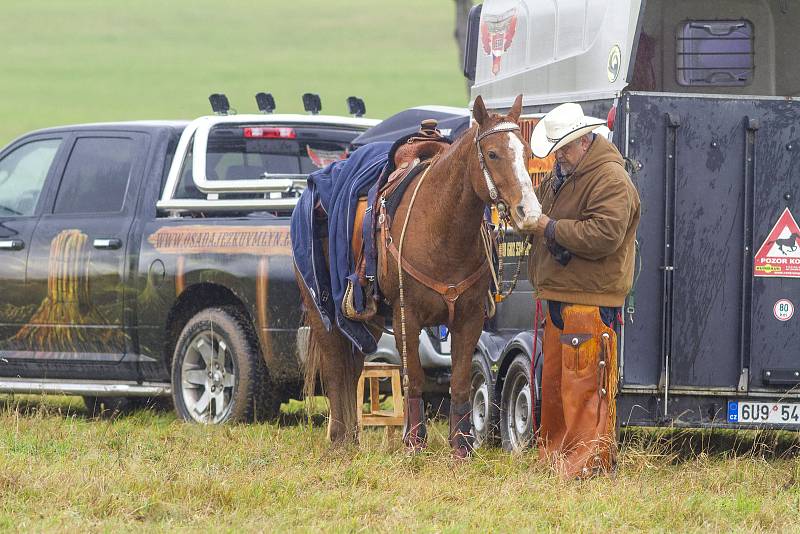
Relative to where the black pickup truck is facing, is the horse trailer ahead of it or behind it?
behind

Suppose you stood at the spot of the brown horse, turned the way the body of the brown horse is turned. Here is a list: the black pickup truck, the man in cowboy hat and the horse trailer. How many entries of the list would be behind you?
1

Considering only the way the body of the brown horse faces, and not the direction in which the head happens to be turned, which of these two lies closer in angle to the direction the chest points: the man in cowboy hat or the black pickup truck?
the man in cowboy hat

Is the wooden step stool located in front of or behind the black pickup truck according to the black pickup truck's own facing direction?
behind

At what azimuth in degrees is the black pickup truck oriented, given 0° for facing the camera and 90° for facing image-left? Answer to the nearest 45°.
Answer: approximately 135°

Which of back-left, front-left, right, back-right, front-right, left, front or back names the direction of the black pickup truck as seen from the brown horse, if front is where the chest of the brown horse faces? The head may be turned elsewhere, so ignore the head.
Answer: back

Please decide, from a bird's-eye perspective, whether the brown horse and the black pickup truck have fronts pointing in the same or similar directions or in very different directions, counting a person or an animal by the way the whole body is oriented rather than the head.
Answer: very different directions
